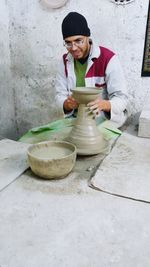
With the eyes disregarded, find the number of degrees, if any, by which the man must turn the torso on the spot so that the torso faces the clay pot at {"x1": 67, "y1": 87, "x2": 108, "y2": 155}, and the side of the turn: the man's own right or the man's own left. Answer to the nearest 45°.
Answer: approximately 45° to the man's own left

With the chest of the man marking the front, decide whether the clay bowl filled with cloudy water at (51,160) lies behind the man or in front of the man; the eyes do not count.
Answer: in front

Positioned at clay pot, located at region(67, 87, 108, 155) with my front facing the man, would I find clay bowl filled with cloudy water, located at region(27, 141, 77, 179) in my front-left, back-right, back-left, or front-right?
back-left

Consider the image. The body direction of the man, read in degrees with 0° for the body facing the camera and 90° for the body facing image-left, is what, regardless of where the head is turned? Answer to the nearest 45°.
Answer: approximately 45°
